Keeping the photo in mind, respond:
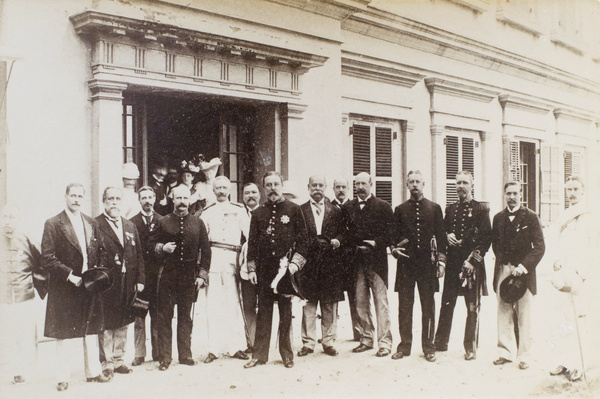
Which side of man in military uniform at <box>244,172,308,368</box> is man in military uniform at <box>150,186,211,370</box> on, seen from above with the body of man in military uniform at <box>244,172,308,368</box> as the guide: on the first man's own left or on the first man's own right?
on the first man's own right

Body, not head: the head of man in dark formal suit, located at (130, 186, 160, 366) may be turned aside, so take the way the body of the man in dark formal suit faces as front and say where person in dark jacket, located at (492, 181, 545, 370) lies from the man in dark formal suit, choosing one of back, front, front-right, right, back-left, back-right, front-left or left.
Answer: left

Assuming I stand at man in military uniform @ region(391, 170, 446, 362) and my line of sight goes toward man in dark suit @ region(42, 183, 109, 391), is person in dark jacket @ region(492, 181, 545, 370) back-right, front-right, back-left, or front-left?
back-left

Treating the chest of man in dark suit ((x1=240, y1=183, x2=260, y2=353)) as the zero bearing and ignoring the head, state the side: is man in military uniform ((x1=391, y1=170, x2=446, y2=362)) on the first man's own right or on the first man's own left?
on the first man's own left

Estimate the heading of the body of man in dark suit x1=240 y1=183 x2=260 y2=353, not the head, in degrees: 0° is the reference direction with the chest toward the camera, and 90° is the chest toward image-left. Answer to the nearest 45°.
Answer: approximately 0°

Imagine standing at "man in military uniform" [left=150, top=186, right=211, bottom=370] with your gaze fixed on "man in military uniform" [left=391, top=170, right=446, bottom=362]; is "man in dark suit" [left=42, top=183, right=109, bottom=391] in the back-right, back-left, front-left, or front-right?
back-right
